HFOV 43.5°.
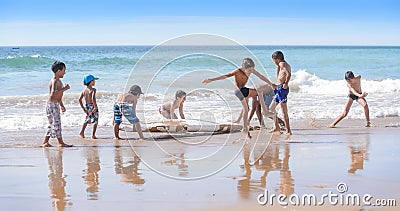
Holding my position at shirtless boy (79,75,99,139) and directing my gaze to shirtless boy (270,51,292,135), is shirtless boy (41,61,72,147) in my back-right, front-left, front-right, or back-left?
back-right

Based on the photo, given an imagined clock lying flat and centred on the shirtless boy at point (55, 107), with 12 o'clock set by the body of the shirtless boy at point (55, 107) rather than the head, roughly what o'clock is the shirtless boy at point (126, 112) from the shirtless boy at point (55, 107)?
the shirtless boy at point (126, 112) is roughly at 11 o'clock from the shirtless boy at point (55, 107).

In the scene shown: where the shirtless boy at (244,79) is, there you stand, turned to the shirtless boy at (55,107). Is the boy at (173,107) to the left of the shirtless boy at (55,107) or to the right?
right

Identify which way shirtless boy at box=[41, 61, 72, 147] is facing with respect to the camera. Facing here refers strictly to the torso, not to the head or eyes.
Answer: to the viewer's right

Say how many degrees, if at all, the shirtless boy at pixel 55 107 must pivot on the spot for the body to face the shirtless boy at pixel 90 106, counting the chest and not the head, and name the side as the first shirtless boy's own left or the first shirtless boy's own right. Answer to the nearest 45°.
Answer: approximately 45° to the first shirtless boy's own left

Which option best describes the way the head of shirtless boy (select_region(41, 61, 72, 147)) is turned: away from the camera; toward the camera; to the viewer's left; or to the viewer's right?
to the viewer's right

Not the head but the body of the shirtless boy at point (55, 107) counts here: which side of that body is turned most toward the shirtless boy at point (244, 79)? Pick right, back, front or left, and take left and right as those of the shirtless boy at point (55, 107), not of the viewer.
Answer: front

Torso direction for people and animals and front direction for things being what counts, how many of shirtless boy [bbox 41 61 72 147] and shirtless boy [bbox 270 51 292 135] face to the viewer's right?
1

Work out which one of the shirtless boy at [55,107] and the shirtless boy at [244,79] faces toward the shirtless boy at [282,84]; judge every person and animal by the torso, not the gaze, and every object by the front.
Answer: the shirtless boy at [55,107]

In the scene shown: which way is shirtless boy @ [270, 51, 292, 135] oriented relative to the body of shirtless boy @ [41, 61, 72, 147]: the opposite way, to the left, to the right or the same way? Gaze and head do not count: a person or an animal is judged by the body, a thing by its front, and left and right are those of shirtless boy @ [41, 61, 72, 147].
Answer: the opposite way

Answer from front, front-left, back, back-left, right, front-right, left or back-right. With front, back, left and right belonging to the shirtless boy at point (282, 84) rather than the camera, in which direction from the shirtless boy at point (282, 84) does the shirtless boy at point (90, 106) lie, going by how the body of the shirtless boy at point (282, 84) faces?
front-right
